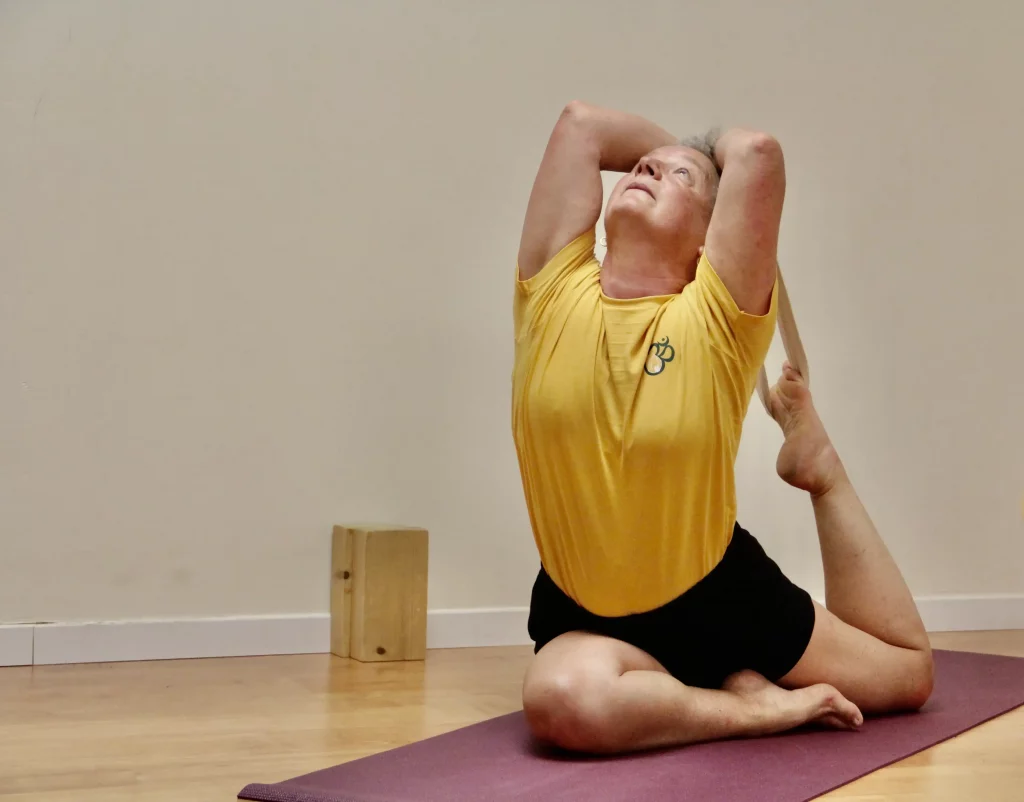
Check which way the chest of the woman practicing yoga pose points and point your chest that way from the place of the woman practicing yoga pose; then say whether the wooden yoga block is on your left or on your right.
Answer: on your right
